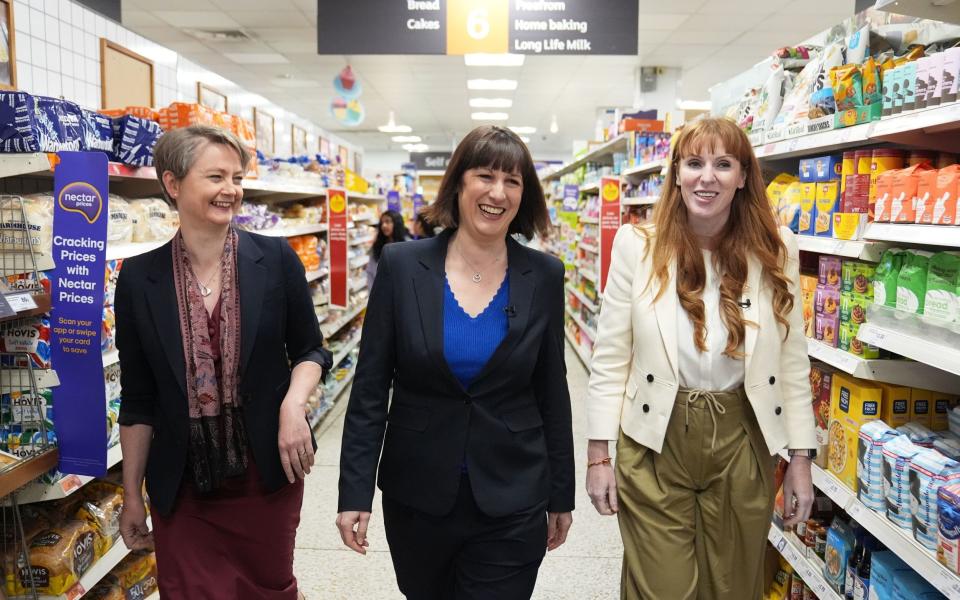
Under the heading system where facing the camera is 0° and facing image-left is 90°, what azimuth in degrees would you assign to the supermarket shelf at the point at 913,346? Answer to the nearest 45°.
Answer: approximately 45°

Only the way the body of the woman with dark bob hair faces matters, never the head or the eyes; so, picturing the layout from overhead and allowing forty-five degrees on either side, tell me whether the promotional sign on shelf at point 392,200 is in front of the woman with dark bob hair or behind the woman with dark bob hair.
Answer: behind

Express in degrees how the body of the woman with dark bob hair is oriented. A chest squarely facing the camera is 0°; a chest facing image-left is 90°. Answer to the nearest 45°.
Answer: approximately 0°

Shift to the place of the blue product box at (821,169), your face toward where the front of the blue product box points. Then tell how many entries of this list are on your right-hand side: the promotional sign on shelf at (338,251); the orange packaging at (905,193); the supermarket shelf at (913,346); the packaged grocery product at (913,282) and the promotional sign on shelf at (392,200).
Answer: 2

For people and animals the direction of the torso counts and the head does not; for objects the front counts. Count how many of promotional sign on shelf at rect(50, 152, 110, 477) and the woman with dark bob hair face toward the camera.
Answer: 2

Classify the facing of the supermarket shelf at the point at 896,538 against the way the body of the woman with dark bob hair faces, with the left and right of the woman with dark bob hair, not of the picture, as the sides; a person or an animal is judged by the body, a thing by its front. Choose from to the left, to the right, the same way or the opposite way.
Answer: to the right

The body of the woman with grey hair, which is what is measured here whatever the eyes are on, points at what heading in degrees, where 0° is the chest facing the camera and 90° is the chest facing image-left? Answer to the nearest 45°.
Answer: approximately 0°

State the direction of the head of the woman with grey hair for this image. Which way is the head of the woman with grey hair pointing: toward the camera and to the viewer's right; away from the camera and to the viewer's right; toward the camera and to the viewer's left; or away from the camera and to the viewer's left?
toward the camera and to the viewer's right

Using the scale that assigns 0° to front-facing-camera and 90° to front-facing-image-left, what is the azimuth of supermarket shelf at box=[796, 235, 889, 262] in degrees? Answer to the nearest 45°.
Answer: approximately 45°

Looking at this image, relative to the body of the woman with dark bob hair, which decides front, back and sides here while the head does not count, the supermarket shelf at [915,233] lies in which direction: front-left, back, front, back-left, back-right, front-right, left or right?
left

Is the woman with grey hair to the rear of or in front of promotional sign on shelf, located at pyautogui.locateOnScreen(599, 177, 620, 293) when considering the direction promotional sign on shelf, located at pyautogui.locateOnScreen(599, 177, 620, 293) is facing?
in front
